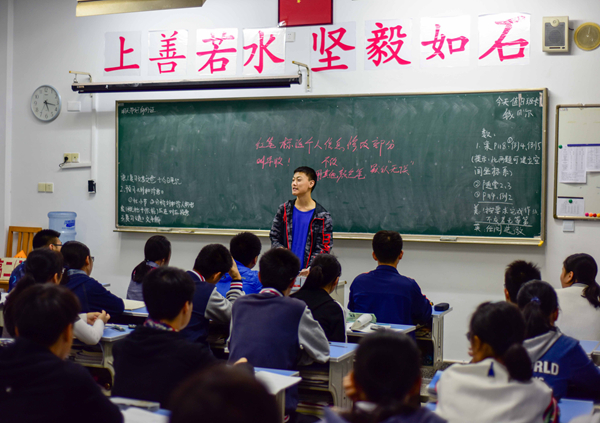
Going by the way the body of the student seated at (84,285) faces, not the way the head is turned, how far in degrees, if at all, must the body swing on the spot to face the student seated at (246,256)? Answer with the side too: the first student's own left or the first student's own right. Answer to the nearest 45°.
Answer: approximately 45° to the first student's own right

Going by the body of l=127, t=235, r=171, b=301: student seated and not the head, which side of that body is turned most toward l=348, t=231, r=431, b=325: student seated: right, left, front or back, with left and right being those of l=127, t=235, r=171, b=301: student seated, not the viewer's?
right

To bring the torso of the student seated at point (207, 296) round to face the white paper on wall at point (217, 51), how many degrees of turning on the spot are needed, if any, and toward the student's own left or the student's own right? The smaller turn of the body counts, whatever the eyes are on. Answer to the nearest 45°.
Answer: approximately 45° to the student's own left

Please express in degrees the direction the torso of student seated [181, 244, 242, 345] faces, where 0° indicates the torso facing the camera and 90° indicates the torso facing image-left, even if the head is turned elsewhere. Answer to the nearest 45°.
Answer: approximately 225°

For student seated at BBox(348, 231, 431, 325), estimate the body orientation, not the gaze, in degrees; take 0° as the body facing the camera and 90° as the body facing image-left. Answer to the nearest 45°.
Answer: approximately 180°

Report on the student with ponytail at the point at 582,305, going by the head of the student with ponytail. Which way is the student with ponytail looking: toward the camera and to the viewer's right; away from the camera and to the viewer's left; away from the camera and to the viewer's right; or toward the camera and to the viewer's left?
away from the camera and to the viewer's left

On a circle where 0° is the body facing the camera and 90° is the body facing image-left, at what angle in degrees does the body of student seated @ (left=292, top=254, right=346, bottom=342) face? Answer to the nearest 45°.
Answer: approximately 225°

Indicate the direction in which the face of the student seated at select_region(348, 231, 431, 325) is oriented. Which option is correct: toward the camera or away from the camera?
away from the camera

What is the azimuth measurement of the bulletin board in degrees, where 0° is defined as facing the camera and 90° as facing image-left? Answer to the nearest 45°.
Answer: approximately 0°

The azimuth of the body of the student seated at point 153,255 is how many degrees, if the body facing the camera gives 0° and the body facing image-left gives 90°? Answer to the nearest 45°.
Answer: approximately 225°

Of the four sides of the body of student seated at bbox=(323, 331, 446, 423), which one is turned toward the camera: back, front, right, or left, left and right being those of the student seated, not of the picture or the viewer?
back

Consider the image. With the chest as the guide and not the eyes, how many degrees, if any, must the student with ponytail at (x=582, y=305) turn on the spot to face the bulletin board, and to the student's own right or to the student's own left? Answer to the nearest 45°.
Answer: approximately 45° to the student's own right

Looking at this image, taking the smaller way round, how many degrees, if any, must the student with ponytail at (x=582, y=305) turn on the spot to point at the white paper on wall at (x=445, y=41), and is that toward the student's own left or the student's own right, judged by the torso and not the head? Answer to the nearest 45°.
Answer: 0° — they already face it

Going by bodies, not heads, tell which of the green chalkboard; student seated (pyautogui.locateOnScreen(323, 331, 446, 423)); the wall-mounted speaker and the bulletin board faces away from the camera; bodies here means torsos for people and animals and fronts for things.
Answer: the student seated

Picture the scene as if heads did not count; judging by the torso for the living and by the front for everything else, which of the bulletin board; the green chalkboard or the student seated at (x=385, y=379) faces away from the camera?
the student seated
